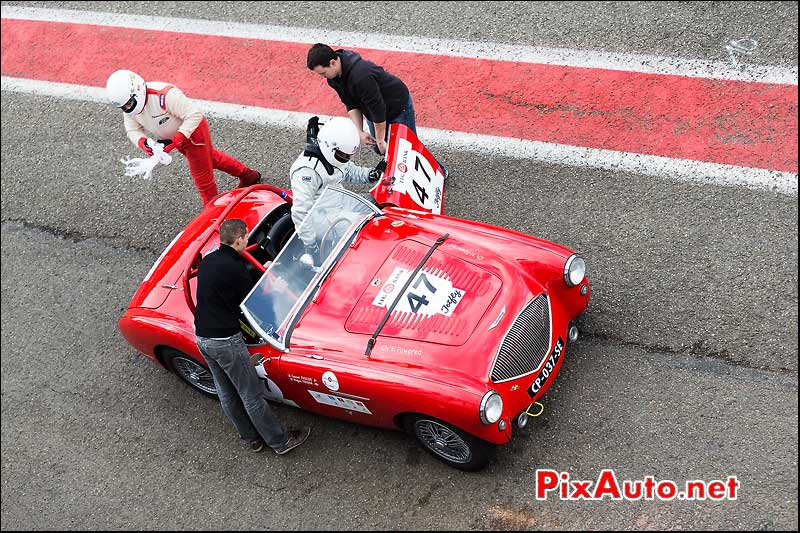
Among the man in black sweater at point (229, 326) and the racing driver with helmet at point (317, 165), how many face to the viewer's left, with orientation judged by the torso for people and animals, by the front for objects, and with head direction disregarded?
0

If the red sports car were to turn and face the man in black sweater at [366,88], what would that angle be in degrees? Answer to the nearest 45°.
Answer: approximately 135° to its left

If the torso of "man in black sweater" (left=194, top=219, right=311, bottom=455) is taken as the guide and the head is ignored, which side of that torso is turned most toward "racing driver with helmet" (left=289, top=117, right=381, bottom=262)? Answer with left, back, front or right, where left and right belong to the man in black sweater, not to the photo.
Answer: front

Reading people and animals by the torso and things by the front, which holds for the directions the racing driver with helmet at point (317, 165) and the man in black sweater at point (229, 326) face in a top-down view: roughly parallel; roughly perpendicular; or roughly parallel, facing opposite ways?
roughly perpendicular

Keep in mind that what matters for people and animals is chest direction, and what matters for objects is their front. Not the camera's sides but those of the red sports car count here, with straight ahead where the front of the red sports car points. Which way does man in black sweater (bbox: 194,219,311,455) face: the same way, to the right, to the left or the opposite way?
to the left

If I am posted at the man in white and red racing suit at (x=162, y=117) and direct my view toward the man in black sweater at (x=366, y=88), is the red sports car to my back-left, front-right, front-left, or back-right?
front-right

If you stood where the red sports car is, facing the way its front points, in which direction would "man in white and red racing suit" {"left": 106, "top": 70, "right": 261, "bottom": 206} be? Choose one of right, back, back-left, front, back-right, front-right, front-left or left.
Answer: back

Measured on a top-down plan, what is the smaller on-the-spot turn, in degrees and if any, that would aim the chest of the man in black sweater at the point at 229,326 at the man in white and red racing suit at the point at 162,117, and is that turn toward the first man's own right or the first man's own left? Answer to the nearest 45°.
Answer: approximately 45° to the first man's own left

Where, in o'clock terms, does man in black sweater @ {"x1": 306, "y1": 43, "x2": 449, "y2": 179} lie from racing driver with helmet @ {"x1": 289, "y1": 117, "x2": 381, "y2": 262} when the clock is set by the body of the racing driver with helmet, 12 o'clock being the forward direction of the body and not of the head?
The man in black sweater is roughly at 8 o'clock from the racing driver with helmet.

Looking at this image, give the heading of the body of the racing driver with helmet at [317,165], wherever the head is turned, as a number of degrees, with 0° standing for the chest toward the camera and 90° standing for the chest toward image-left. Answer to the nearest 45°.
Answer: approximately 315°

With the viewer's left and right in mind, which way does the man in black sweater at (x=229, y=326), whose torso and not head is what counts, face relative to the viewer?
facing away from the viewer and to the right of the viewer
